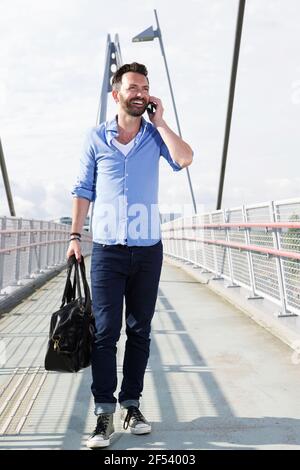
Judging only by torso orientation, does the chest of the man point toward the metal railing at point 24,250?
no

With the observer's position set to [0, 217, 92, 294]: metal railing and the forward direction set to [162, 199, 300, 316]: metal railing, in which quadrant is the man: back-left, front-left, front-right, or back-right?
front-right

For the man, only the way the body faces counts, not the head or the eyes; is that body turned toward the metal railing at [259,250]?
no

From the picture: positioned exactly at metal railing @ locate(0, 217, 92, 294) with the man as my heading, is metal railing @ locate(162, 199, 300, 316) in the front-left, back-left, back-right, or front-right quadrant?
front-left

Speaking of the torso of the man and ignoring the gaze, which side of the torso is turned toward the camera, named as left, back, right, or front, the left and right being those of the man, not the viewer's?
front
